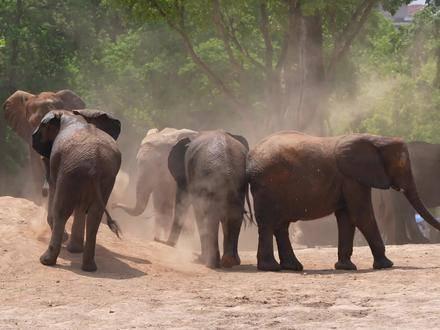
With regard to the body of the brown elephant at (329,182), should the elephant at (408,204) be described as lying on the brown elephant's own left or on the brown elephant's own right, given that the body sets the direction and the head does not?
on the brown elephant's own left

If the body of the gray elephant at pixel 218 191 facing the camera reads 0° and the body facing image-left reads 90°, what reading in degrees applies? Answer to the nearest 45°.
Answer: approximately 180°

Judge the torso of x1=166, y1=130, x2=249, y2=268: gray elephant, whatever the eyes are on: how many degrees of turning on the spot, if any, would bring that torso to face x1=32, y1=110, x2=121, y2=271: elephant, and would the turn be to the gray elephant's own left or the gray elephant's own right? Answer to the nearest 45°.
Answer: approximately 135° to the gray elephant's own left

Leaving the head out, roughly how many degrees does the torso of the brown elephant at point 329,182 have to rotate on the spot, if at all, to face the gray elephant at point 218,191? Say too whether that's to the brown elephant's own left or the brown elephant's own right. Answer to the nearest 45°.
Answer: approximately 180°

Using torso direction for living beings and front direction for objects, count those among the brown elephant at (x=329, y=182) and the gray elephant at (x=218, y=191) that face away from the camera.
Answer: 1

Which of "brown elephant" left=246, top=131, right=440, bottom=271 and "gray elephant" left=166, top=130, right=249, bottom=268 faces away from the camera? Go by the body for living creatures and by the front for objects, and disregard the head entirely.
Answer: the gray elephant

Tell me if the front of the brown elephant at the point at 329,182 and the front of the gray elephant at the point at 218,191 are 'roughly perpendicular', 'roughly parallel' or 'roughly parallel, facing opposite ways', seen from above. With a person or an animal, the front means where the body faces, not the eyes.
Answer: roughly perpendicular

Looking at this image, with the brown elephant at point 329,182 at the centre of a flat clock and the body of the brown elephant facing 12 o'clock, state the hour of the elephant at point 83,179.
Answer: The elephant is roughly at 5 o'clock from the brown elephant.

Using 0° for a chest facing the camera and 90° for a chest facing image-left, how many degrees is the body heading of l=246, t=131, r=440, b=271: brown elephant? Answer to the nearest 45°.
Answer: approximately 270°
